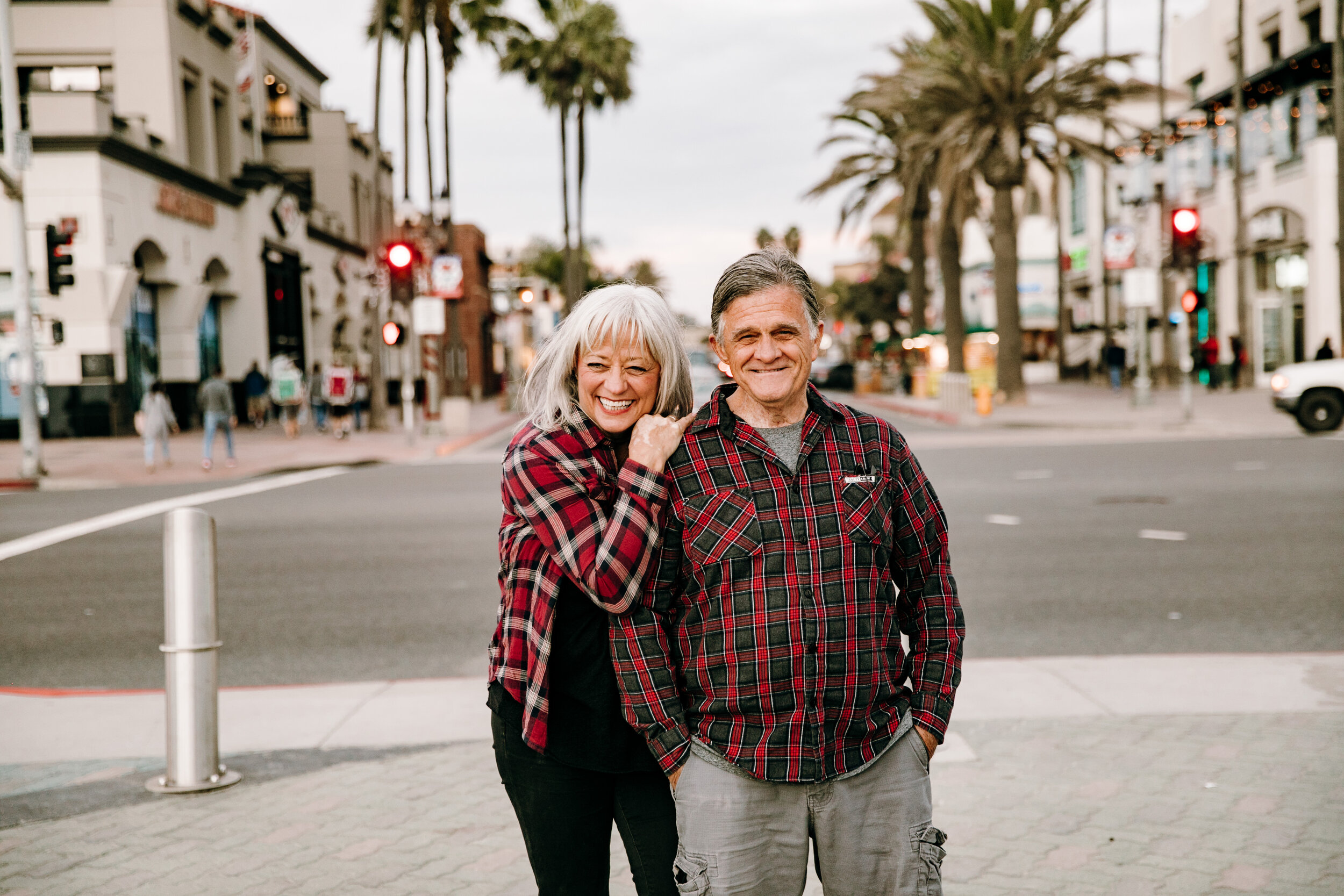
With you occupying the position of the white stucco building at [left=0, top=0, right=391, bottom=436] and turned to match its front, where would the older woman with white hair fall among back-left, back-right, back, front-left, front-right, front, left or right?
front-right

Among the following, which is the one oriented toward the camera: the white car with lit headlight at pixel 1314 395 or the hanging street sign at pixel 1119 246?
the hanging street sign

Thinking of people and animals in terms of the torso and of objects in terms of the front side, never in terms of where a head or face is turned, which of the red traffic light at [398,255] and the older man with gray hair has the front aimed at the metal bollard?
the red traffic light

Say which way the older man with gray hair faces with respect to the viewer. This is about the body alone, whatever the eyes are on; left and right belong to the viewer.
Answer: facing the viewer

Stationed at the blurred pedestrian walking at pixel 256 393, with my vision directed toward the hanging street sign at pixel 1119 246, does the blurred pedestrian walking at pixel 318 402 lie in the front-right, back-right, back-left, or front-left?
front-right

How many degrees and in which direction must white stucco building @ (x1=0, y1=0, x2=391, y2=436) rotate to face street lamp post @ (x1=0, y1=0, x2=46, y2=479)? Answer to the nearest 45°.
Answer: approximately 45° to its right

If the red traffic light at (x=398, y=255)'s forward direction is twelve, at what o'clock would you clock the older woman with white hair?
The older woman with white hair is roughly at 12 o'clock from the red traffic light.

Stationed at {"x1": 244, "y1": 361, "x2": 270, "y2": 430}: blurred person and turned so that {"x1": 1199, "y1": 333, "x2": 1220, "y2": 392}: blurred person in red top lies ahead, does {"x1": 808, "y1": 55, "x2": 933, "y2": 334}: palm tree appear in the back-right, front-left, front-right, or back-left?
front-left

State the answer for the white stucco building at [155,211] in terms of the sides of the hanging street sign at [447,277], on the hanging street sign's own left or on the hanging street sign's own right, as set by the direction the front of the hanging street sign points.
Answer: on the hanging street sign's own right

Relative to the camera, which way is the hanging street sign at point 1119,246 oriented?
toward the camera

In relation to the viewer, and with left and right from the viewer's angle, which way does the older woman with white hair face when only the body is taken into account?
facing the viewer and to the right of the viewer

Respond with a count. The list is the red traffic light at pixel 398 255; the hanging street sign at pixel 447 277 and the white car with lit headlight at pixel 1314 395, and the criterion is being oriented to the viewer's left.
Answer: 1

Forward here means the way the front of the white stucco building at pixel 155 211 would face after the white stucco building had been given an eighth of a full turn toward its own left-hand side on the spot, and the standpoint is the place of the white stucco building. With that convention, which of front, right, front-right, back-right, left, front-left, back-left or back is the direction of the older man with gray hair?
right
